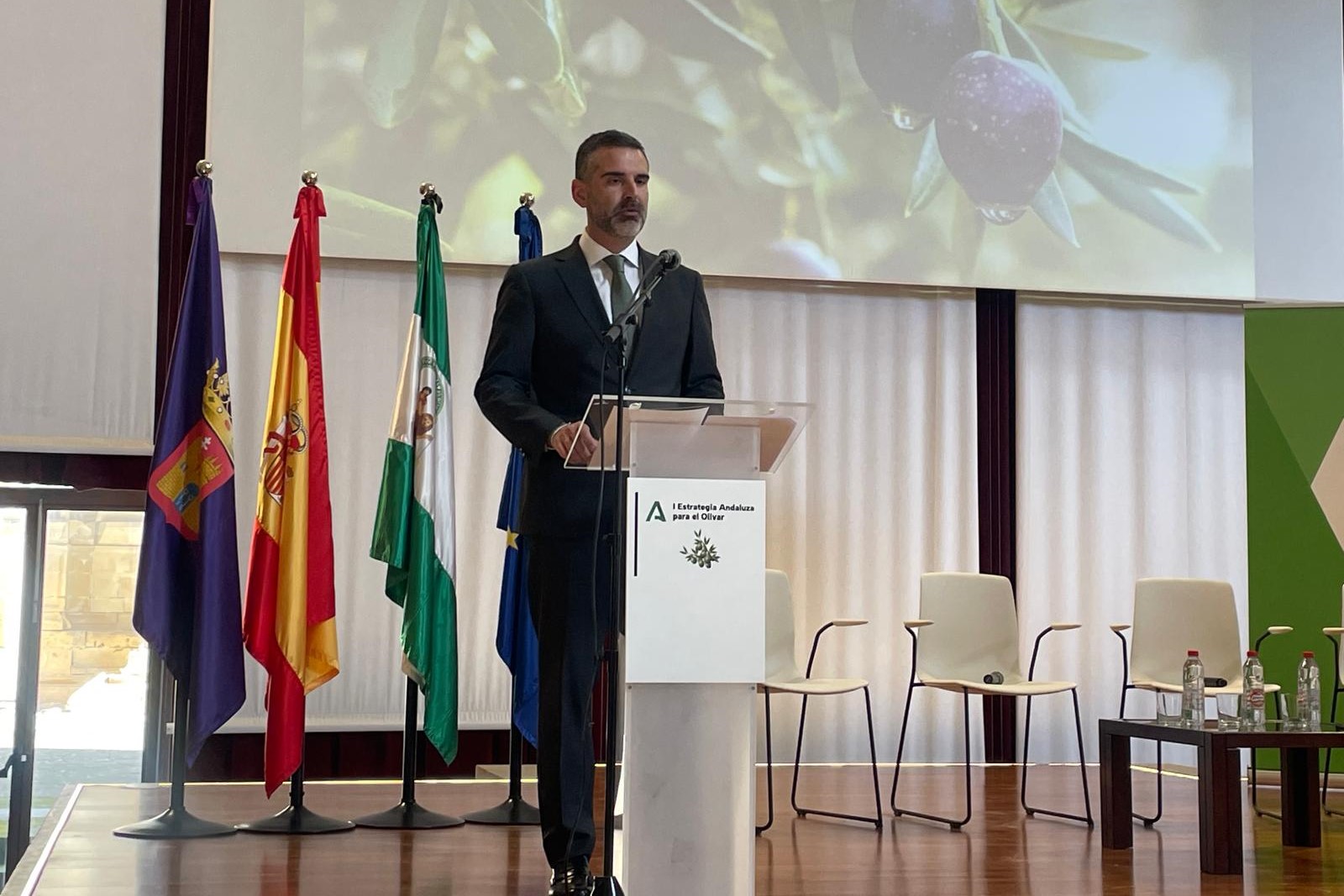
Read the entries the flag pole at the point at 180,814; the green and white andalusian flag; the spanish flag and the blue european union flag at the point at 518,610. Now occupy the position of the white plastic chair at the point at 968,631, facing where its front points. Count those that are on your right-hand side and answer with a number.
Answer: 4

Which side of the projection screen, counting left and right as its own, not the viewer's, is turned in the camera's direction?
front

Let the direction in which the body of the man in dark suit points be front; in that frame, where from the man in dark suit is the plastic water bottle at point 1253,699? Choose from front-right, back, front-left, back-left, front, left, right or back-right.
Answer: left

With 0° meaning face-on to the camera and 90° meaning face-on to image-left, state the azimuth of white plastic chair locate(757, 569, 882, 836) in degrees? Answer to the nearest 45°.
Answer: approximately 315°

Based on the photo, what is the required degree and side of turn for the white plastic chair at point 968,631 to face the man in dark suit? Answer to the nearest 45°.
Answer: approximately 45° to its right

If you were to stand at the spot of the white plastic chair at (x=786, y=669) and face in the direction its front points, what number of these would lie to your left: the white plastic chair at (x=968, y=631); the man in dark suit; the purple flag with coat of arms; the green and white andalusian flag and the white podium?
1

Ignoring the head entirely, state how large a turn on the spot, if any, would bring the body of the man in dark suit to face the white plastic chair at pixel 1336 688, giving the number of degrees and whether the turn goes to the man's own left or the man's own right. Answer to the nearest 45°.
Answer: approximately 90° to the man's own left

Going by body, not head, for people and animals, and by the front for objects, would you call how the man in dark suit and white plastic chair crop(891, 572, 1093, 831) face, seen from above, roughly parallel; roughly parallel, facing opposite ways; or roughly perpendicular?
roughly parallel

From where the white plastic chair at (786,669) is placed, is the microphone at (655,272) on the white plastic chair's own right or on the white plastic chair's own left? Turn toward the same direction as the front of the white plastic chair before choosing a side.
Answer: on the white plastic chair's own right

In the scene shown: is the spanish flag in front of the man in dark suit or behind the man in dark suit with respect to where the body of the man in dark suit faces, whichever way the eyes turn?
behind

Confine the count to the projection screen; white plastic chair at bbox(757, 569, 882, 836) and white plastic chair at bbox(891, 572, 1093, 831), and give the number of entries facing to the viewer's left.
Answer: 0

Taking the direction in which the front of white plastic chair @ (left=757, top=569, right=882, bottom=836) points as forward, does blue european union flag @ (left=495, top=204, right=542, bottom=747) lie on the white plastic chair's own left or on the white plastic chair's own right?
on the white plastic chair's own right

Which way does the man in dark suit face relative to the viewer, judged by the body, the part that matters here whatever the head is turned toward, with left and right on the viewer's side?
facing the viewer and to the right of the viewer

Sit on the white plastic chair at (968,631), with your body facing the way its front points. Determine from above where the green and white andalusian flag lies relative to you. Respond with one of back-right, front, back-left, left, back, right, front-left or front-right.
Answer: right
